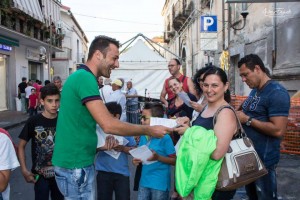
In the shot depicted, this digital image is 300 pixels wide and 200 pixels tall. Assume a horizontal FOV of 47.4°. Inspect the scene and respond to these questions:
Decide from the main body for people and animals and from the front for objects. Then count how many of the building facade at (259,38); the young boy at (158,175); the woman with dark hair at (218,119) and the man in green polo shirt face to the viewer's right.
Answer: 1

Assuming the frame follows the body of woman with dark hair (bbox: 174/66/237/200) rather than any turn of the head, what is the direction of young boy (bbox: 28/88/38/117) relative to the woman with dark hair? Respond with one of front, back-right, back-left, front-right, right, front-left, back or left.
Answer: right

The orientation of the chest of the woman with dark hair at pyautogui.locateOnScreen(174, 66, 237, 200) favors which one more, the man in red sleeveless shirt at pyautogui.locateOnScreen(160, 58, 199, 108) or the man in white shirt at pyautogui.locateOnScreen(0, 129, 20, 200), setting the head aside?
the man in white shirt

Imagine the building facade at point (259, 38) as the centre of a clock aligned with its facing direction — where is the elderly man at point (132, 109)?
The elderly man is roughly at 1 o'clock from the building facade.

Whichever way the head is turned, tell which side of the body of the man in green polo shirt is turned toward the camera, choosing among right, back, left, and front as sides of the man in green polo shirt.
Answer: right

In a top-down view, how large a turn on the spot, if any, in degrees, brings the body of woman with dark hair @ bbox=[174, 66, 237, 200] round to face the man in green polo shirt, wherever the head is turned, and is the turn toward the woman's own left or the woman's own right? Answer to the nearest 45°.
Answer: approximately 45° to the woman's own right

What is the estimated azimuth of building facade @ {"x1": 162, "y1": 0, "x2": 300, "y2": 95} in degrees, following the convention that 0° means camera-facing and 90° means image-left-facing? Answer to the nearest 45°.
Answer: approximately 45°

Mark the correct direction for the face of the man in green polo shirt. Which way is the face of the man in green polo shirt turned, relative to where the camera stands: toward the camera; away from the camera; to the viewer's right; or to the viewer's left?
to the viewer's right

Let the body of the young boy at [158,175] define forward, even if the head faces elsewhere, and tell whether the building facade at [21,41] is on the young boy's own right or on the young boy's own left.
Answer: on the young boy's own right

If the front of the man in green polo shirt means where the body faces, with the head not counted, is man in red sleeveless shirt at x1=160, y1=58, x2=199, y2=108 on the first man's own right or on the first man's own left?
on the first man's own left

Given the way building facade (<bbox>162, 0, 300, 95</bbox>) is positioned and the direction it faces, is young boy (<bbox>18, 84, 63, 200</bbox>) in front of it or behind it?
in front
